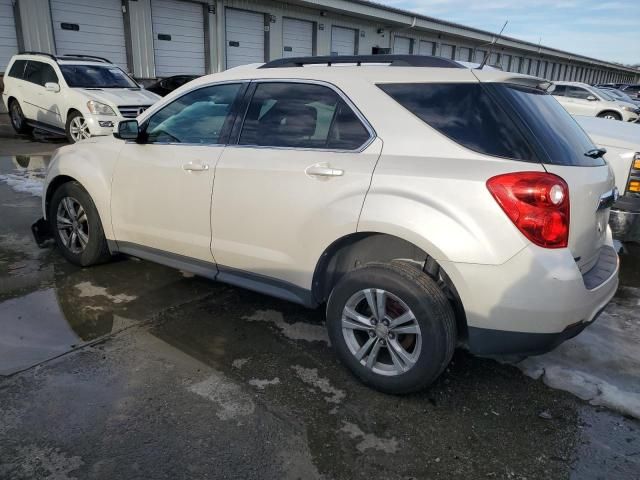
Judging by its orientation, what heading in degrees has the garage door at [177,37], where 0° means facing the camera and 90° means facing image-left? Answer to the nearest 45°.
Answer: approximately 315°

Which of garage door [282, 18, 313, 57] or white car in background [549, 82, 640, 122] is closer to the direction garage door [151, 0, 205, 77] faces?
the white car in background

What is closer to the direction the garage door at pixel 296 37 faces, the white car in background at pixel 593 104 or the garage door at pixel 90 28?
the white car in background

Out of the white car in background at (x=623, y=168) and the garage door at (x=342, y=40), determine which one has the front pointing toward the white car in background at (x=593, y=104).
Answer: the garage door

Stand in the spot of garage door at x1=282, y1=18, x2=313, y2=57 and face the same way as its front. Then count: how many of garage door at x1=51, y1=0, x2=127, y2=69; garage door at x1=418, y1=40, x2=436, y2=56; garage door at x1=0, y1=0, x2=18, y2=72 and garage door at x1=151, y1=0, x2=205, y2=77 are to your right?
3

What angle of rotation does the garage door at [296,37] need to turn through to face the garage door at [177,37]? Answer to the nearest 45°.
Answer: approximately 90° to its right

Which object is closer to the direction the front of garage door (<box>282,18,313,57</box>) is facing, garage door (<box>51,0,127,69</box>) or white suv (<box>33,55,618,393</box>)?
the white suv

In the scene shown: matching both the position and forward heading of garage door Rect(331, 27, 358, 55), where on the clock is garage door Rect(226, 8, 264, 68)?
garage door Rect(226, 8, 264, 68) is roughly at 3 o'clock from garage door Rect(331, 27, 358, 55).
